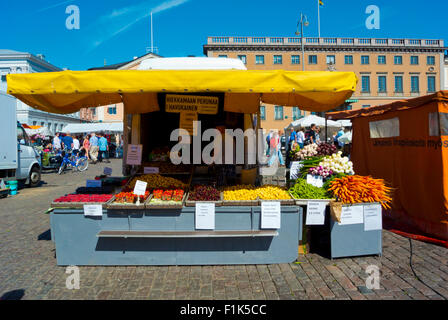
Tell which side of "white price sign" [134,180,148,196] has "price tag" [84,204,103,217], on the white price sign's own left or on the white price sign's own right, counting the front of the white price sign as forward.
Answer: on the white price sign's own right

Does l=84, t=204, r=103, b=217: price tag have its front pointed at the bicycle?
no

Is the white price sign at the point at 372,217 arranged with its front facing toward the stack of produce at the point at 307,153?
no

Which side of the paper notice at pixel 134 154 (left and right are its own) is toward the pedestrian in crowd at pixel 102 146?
back

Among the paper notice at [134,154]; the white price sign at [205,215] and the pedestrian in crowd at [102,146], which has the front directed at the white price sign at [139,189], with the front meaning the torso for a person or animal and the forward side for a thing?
the paper notice

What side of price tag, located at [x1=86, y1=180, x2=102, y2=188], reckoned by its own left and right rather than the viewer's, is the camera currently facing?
front

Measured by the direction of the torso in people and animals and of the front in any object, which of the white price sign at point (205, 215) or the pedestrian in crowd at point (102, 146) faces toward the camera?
the white price sign

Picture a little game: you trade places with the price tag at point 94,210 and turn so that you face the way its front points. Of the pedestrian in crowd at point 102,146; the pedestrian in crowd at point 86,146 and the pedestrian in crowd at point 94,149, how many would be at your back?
3

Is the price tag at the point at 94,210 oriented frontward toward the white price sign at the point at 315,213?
no

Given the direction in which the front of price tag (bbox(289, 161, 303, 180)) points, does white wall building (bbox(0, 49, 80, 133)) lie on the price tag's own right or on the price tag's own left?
on the price tag's own right

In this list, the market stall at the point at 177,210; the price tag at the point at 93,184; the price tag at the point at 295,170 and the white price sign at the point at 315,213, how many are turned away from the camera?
0

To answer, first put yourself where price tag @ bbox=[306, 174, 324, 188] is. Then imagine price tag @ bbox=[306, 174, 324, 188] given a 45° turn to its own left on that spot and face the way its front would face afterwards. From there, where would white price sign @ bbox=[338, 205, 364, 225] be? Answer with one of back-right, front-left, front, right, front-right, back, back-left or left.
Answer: front

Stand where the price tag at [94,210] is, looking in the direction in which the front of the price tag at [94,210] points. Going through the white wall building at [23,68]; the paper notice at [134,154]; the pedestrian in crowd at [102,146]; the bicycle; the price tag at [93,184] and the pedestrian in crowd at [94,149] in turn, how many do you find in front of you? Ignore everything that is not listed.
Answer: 0

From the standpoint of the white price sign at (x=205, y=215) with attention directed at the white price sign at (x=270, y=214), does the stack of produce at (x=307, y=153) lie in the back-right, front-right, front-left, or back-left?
front-left

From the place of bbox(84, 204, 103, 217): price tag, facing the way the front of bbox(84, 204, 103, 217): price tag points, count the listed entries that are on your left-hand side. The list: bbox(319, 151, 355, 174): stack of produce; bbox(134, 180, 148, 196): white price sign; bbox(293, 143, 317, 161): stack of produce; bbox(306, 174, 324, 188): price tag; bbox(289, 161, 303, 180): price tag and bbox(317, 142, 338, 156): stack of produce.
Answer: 6

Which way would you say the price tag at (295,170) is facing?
toward the camera

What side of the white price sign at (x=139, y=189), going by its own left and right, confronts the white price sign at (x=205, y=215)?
left

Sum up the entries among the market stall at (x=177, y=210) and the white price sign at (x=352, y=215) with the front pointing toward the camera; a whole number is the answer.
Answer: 2
